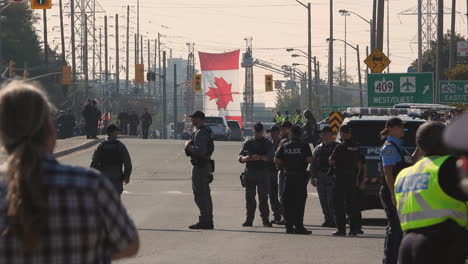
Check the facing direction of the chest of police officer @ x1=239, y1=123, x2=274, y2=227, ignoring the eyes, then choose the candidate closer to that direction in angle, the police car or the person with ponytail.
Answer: the person with ponytail

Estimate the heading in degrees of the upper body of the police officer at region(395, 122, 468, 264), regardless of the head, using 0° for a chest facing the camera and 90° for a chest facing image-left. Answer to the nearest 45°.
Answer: approximately 225°

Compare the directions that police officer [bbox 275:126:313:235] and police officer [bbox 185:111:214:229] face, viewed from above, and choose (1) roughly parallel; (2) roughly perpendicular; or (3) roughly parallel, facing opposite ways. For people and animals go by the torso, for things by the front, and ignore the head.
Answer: roughly perpendicular

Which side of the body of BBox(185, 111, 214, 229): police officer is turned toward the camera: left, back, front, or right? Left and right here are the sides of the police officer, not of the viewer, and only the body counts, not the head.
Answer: left

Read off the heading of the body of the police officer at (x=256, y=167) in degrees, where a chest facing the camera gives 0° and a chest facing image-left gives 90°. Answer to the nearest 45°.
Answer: approximately 0°
